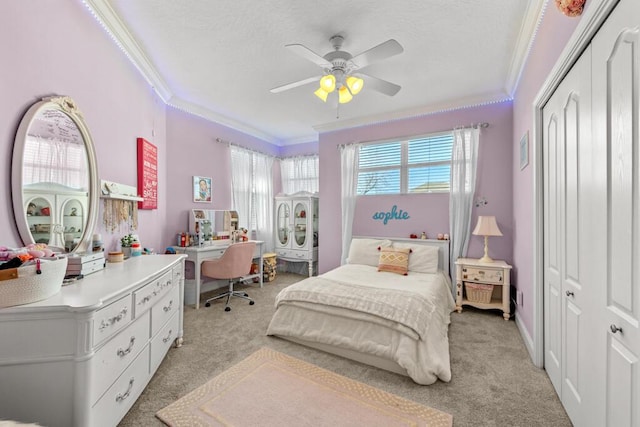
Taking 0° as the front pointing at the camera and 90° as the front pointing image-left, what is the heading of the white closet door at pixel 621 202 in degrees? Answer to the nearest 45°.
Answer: approximately 45°

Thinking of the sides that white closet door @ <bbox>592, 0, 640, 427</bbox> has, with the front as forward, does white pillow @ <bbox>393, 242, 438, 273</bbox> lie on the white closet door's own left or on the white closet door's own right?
on the white closet door's own right

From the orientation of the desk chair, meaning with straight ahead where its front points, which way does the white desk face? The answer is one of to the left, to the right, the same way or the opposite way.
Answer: the opposite way

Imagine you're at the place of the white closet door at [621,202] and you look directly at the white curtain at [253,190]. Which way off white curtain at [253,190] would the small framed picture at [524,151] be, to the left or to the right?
right

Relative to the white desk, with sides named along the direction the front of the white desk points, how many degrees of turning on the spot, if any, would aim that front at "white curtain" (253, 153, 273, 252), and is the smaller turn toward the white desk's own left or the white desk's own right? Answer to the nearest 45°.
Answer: approximately 90° to the white desk's own left

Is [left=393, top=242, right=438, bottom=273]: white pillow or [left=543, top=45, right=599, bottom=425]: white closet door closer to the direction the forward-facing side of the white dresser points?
the white closet door

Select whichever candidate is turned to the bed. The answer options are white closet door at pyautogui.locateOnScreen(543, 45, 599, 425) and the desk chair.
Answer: the white closet door

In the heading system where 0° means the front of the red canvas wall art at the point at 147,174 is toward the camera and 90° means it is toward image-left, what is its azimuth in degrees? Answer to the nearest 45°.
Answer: approximately 270°

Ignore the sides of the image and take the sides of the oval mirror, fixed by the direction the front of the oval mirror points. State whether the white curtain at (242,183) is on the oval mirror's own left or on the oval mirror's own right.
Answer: on the oval mirror's own left

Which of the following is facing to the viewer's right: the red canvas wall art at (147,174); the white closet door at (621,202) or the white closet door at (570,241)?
the red canvas wall art
